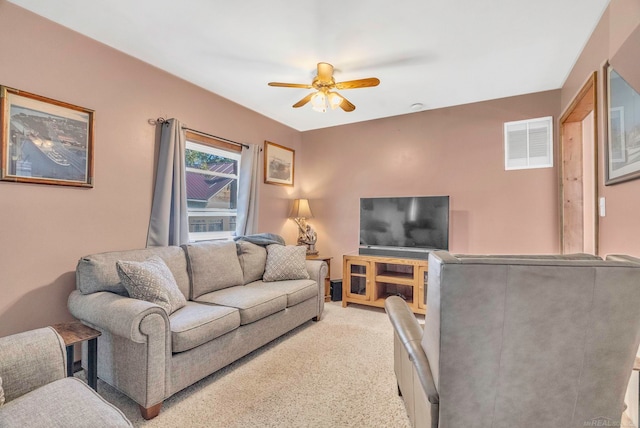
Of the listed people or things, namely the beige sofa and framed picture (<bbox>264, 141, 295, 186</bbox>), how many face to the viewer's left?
0

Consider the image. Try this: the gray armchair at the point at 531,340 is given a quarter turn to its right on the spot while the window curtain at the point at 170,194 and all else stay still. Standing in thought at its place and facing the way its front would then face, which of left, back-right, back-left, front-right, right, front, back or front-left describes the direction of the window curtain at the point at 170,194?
back-left

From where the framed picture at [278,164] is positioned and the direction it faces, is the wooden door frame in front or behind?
in front

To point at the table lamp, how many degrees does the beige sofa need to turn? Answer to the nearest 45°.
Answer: approximately 90° to its left

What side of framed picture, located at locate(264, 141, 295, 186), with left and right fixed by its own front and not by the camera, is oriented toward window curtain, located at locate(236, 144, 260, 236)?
right

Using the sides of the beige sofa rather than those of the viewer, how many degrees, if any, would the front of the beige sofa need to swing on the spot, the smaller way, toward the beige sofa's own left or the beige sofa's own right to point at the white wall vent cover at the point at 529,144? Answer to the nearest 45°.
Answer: approximately 45° to the beige sofa's own left

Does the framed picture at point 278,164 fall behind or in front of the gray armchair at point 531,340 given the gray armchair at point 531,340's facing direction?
in front

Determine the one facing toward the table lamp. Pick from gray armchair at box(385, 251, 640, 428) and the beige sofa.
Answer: the gray armchair

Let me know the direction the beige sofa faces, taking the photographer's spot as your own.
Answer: facing the viewer and to the right of the viewer

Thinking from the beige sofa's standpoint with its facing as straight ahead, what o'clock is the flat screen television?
The flat screen television is roughly at 10 o'clock from the beige sofa.

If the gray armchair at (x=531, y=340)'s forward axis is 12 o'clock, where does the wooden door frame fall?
The wooden door frame is roughly at 2 o'clock from the gray armchair.

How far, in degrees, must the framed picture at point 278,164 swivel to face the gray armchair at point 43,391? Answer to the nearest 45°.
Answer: approximately 45° to its right

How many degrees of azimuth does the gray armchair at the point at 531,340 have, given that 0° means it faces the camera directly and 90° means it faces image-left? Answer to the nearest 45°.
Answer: approximately 135°
